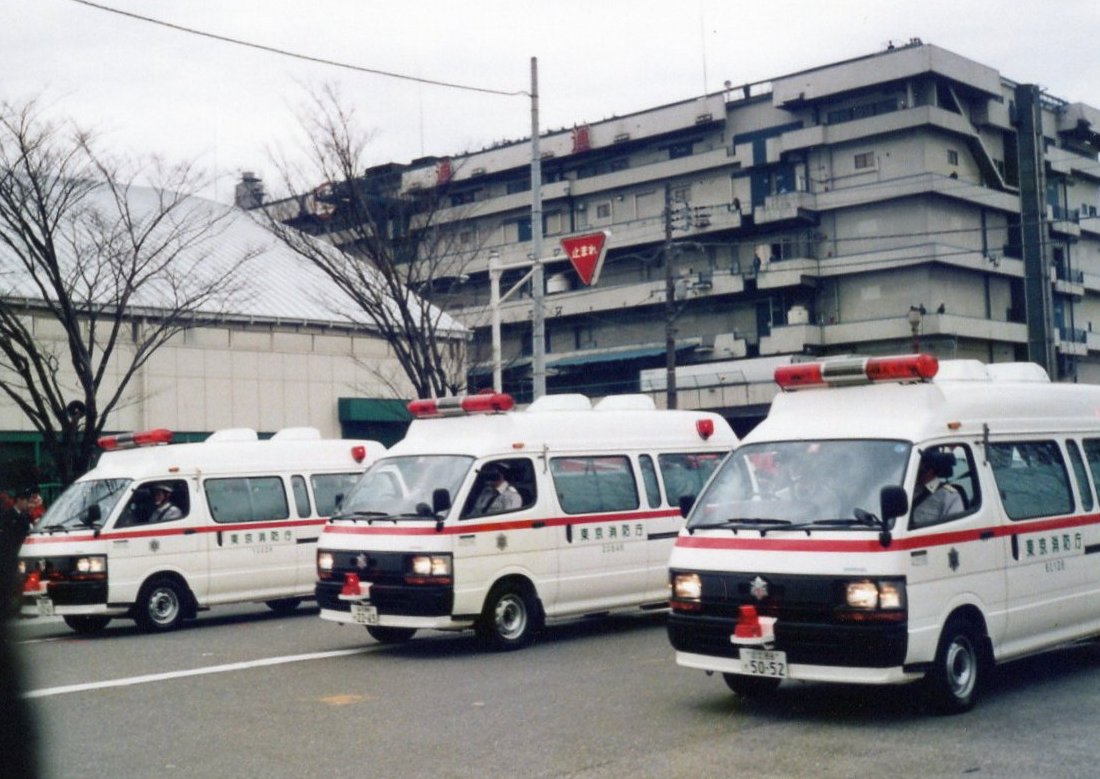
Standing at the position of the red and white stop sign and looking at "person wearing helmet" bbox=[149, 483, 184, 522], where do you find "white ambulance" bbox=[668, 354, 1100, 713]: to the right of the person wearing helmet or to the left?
left

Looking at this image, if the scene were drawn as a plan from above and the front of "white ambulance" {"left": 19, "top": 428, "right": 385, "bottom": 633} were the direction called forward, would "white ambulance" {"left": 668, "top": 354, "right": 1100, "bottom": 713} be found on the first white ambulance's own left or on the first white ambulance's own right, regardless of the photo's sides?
on the first white ambulance's own left

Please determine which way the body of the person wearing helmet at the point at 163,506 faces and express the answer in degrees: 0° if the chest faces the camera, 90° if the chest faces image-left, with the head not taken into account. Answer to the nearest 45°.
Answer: approximately 45°

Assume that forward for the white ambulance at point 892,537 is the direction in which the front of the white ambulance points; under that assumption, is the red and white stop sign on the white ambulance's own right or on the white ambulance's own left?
on the white ambulance's own right

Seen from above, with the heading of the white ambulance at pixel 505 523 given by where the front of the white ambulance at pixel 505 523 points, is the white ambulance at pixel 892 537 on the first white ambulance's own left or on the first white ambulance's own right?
on the first white ambulance's own left

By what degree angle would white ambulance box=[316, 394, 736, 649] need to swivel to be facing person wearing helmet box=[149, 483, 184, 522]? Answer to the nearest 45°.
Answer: approximately 90° to its right

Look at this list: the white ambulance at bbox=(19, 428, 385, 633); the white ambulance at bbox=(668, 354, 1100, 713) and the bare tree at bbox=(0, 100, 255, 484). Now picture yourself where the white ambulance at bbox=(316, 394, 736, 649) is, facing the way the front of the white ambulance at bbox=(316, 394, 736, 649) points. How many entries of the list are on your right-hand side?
2

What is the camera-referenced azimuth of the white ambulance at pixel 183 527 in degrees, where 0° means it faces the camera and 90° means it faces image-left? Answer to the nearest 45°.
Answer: approximately 45°

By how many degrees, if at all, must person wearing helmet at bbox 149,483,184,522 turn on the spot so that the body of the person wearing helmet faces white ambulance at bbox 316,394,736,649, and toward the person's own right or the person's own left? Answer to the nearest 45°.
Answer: approximately 90° to the person's own left

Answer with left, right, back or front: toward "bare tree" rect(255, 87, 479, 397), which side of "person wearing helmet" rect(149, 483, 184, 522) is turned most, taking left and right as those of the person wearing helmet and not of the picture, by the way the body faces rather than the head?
back
